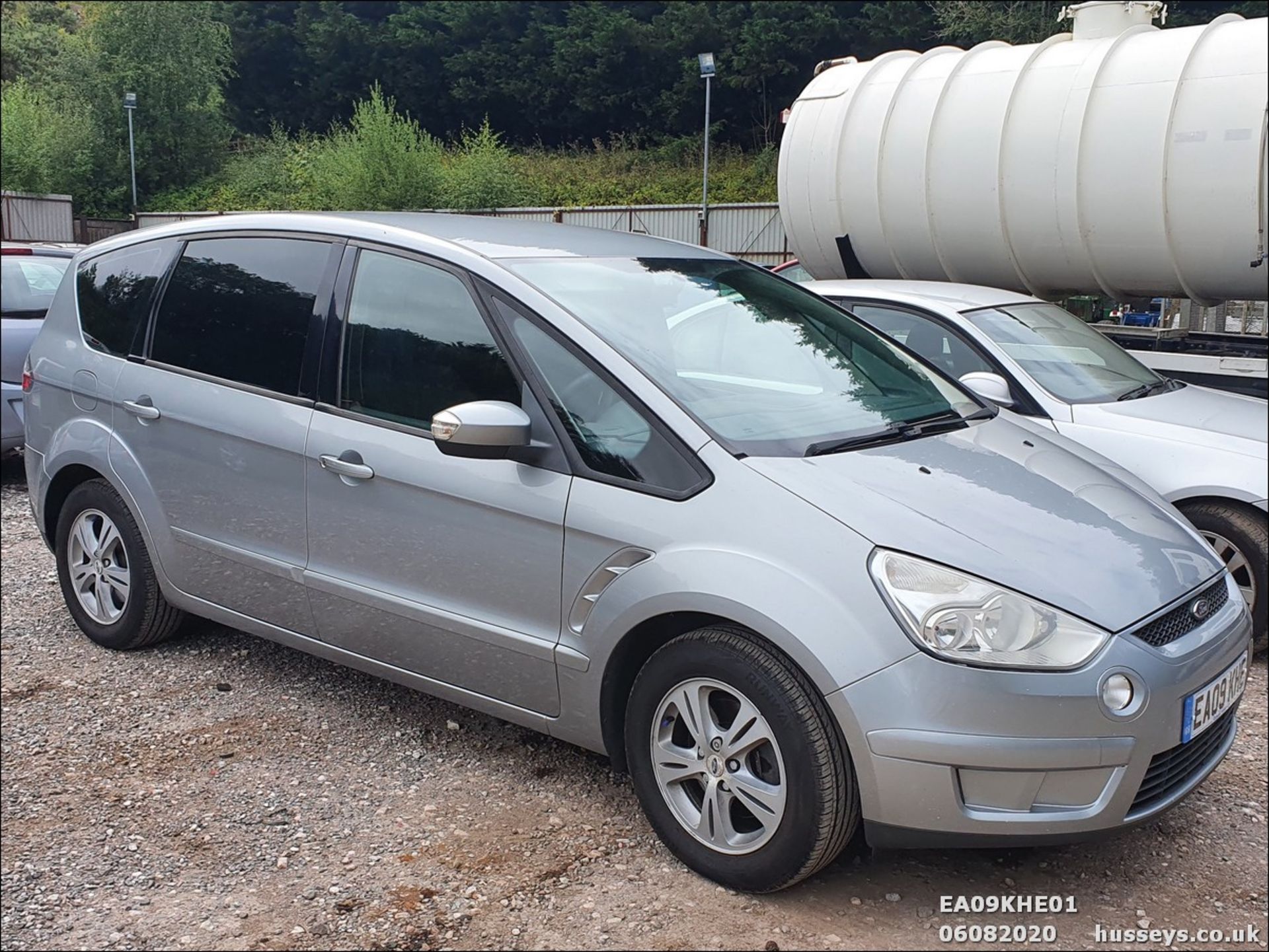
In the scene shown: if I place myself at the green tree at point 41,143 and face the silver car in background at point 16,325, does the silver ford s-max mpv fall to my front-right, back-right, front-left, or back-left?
front-left

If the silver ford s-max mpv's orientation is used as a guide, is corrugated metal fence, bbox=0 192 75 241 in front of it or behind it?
behind

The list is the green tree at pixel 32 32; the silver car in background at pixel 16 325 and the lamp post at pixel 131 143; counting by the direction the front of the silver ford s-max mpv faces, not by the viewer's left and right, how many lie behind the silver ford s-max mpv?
3

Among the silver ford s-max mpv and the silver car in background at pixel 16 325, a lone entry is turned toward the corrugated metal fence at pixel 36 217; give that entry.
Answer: the silver car in background

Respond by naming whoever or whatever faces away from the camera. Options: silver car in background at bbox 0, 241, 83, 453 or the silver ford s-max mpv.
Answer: the silver car in background

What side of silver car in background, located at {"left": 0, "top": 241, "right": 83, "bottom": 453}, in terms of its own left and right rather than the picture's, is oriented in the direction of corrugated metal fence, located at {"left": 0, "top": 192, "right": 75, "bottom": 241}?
front

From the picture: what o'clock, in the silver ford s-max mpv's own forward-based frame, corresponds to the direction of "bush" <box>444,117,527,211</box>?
The bush is roughly at 7 o'clock from the silver ford s-max mpv.

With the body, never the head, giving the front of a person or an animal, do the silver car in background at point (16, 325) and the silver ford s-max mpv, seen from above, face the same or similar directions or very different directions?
very different directions

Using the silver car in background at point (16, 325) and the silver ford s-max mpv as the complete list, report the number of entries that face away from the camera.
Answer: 1

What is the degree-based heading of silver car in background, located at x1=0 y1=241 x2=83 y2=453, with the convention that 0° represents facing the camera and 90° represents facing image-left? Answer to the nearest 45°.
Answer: approximately 180°

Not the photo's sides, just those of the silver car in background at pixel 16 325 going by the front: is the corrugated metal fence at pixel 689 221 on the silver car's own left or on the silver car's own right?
on the silver car's own right

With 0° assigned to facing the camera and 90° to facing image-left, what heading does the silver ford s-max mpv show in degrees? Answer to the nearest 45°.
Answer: approximately 315°
